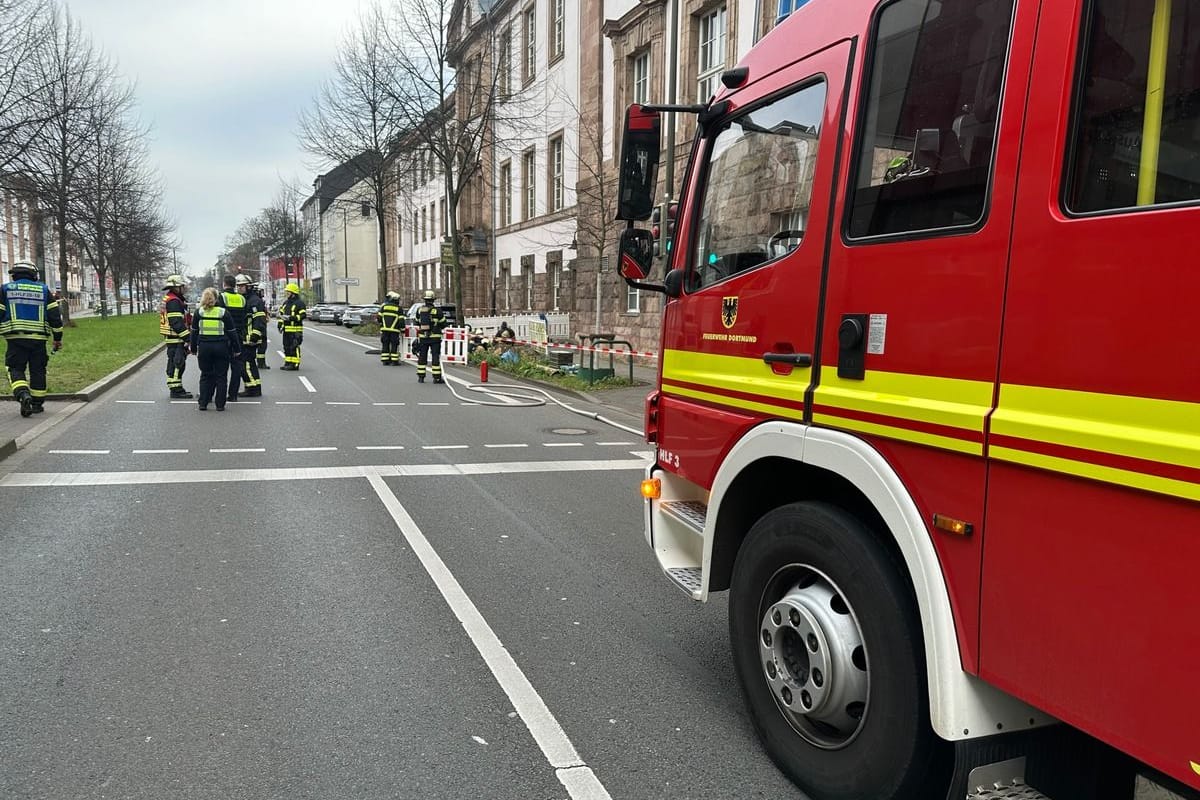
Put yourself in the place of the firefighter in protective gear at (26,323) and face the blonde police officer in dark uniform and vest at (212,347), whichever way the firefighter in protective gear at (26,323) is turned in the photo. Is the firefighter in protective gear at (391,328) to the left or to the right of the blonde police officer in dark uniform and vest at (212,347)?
left

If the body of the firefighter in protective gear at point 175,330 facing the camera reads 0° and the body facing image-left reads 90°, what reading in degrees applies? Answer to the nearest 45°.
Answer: approximately 270°

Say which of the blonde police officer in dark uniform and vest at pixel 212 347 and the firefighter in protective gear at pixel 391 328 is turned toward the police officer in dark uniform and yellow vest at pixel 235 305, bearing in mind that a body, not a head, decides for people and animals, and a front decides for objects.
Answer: the blonde police officer in dark uniform and vest at pixel 212 347

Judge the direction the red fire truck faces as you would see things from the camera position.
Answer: facing away from the viewer and to the left of the viewer

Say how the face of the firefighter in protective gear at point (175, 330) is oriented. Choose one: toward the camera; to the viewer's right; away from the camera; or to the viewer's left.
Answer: to the viewer's right

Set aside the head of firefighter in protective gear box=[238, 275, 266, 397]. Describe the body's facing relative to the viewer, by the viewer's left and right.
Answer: facing to the left of the viewer

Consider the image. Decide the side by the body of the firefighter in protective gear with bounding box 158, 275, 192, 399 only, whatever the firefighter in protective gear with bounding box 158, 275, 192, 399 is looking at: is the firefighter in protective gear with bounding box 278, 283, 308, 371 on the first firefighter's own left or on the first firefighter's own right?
on the first firefighter's own left
